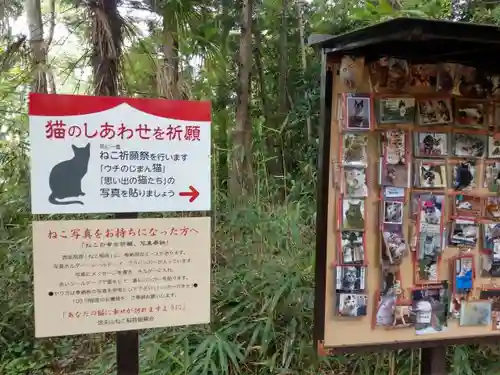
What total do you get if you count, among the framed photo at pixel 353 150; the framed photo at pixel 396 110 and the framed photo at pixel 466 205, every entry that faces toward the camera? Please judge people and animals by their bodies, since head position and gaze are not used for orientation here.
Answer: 3

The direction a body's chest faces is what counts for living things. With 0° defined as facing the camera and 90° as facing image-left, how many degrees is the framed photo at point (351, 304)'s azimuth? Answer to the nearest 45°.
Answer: approximately 0°

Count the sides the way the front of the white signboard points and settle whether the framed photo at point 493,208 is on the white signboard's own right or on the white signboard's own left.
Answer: on the white signboard's own left

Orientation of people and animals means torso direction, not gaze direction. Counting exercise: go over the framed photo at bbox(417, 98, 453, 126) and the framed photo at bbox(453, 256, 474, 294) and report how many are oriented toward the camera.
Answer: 2

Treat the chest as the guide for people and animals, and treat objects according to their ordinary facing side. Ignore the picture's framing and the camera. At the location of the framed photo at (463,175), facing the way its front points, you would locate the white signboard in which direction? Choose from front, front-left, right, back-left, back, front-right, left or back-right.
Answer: front-right

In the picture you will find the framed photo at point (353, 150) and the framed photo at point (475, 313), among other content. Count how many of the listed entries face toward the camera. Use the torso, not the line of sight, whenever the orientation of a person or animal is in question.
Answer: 2
